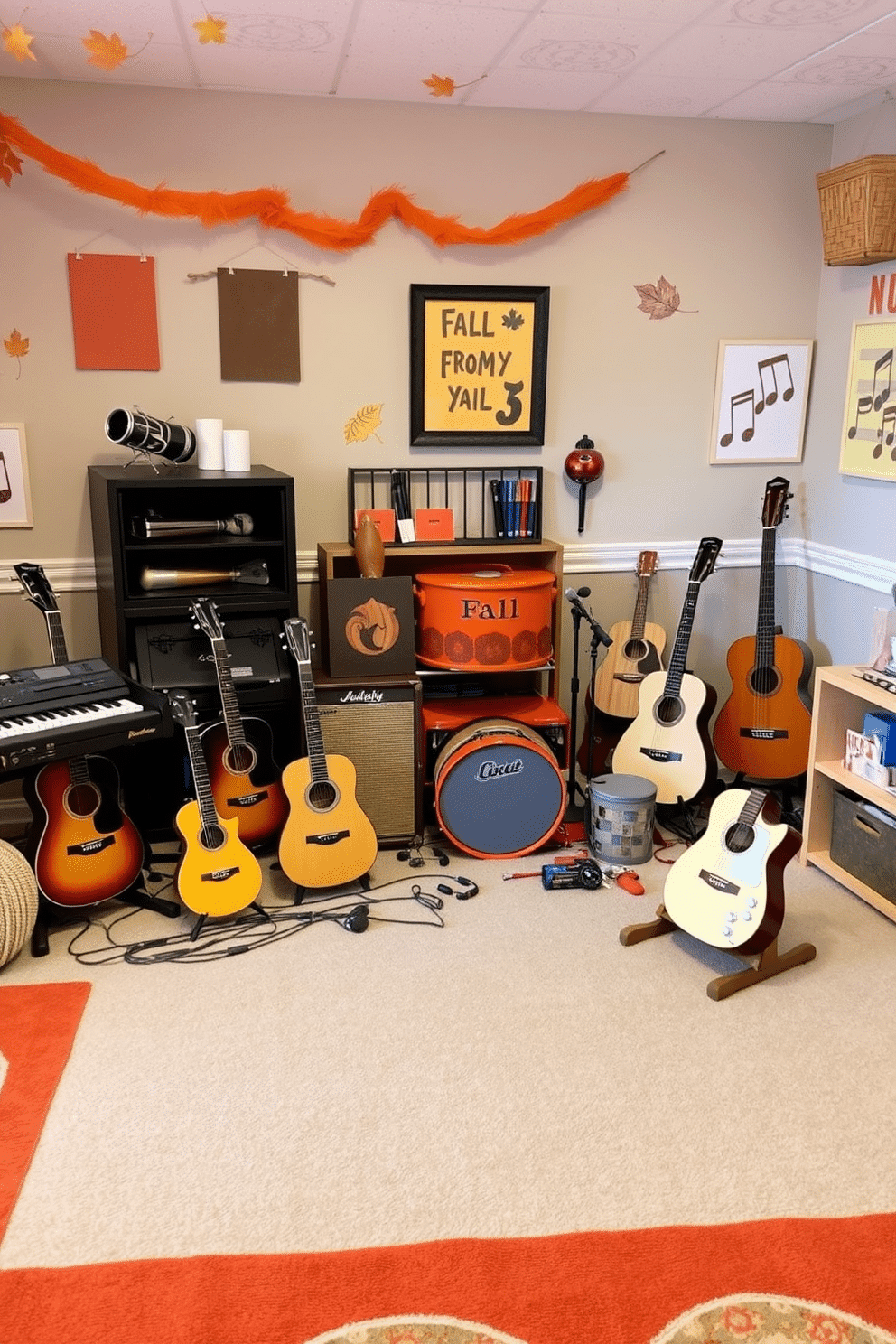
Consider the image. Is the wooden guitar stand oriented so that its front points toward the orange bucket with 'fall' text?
no

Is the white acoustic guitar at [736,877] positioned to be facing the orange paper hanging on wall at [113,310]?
no

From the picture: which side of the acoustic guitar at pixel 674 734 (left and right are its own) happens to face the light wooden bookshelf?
left

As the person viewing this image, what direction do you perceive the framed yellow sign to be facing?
facing the viewer

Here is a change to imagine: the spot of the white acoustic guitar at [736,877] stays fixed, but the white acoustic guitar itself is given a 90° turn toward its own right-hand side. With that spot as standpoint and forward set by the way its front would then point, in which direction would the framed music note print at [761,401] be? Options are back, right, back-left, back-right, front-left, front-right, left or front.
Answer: front-right

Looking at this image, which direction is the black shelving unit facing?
toward the camera

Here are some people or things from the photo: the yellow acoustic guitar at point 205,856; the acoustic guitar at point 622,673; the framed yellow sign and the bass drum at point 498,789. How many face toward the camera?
4

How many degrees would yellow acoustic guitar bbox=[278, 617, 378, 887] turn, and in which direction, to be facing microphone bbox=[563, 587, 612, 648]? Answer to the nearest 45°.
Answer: approximately 135° to its left

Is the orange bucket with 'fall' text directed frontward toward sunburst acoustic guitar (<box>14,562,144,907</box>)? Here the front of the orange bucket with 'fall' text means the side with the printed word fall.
no

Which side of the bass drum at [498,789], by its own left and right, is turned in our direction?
front

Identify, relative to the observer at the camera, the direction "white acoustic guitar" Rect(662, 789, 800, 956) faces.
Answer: facing the viewer and to the left of the viewer
